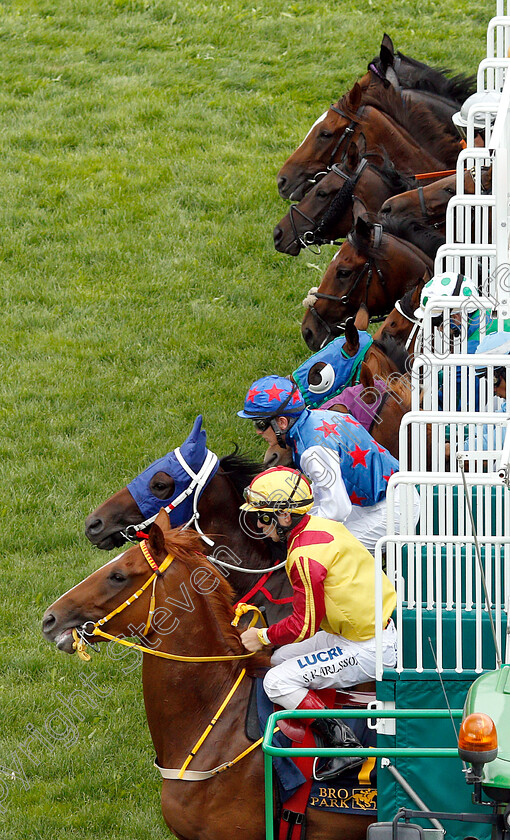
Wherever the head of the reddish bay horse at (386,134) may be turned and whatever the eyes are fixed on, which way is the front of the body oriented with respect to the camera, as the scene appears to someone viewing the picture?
to the viewer's left

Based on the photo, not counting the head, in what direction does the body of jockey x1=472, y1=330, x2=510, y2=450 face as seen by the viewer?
to the viewer's left

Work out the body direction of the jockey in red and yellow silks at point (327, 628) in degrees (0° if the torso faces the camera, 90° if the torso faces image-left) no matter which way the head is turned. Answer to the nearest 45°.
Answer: approximately 90°

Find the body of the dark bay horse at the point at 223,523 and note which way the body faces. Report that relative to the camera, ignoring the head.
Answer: to the viewer's left

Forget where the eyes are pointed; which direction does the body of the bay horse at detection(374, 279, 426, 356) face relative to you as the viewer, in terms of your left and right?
facing to the left of the viewer

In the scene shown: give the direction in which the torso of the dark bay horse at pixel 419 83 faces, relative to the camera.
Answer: to the viewer's left

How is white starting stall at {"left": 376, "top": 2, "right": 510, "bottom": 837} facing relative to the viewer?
to the viewer's left

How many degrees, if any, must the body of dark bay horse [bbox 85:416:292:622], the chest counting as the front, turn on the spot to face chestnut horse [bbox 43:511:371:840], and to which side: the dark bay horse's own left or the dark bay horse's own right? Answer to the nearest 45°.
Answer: approximately 90° to the dark bay horse's own left

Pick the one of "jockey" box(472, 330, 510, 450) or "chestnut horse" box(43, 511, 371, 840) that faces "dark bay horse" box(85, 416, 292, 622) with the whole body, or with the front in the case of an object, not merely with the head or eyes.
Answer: the jockey

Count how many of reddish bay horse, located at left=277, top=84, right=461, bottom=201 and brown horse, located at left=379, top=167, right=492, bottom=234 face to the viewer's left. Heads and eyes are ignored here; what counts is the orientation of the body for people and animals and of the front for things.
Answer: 2

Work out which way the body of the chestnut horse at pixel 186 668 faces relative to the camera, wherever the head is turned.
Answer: to the viewer's left

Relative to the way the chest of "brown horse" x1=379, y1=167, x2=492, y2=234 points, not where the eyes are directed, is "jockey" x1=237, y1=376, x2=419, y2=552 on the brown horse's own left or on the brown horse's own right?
on the brown horse's own left

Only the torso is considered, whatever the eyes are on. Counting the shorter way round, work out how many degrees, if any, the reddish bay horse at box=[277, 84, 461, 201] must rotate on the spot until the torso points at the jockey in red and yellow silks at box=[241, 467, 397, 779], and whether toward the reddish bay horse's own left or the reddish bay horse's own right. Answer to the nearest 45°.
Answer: approximately 90° to the reddish bay horse's own left
